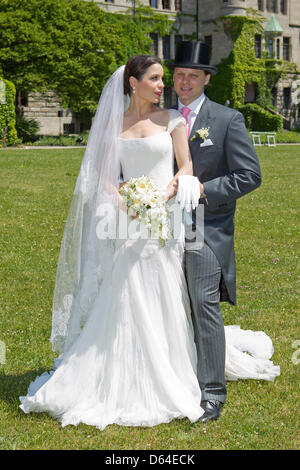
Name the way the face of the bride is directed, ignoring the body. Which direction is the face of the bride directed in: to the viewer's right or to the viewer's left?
to the viewer's right

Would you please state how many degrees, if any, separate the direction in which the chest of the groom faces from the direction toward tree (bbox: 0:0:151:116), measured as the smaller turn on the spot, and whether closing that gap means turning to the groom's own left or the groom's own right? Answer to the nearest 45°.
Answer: approximately 135° to the groom's own right

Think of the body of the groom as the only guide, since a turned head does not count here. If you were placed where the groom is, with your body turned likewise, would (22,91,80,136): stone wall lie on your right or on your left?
on your right

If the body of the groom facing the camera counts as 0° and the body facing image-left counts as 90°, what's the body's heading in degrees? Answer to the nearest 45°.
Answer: approximately 45°

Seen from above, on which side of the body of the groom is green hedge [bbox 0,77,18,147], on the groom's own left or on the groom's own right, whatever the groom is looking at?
on the groom's own right

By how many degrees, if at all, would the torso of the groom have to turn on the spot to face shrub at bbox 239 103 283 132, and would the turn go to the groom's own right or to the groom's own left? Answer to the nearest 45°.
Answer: approximately 135° to the groom's own right
